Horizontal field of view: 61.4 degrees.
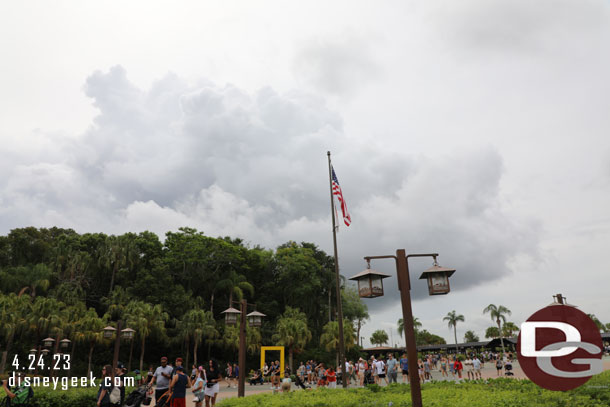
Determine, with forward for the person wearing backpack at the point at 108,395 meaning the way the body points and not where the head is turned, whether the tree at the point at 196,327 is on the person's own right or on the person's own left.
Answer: on the person's own right

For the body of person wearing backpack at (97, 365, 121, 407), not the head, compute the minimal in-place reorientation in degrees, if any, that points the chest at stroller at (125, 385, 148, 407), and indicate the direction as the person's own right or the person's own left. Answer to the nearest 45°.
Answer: approximately 135° to the person's own right

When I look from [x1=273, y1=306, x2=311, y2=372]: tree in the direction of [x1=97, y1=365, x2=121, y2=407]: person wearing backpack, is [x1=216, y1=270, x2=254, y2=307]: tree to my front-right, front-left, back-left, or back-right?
back-right

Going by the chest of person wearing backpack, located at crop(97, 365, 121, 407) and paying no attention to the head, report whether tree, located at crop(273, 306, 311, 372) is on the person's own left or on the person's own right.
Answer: on the person's own right

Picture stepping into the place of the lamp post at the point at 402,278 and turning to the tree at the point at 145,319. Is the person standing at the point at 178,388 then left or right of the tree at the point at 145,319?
left
